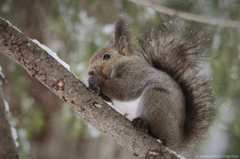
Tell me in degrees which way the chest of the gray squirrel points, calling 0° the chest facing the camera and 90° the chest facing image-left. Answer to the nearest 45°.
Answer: approximately 90°
